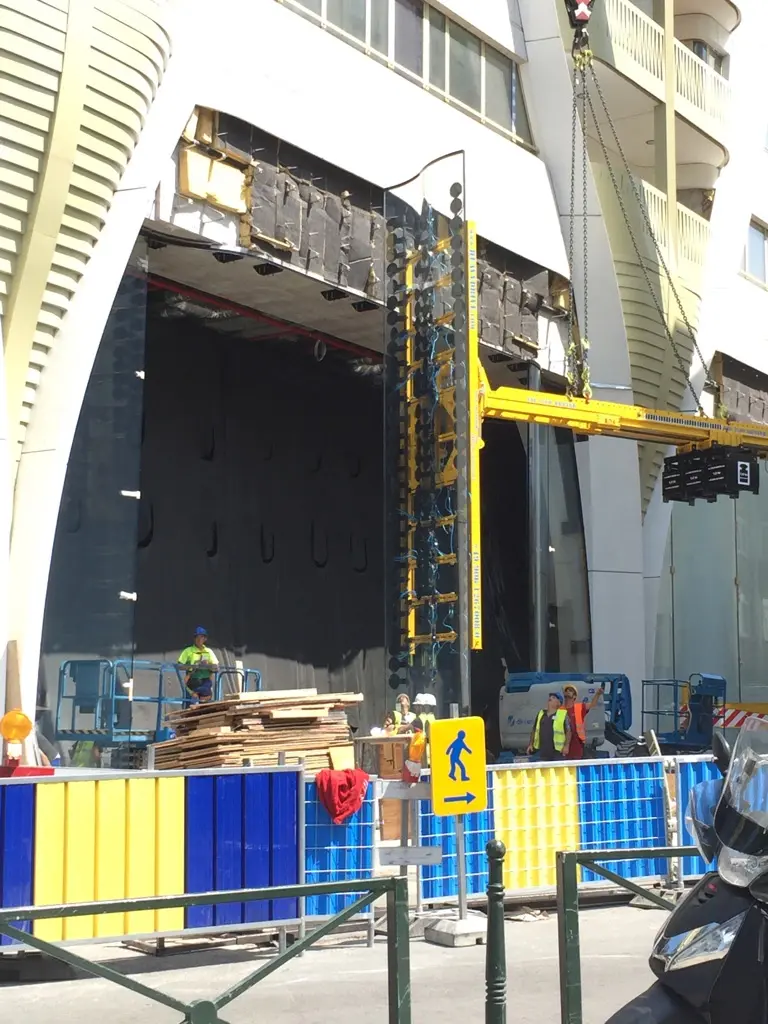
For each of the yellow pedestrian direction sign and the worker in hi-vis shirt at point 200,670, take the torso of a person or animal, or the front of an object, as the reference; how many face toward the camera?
2

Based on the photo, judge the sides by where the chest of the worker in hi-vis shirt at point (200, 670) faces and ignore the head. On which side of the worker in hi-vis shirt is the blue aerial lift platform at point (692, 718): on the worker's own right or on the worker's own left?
on the worker's own left

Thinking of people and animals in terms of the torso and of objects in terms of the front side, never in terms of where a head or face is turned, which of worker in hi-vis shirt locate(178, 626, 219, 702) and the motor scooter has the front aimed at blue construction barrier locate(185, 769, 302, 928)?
the worker in hi-vis shirt

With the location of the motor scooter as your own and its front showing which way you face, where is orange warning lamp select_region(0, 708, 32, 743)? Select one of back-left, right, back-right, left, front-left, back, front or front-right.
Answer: right

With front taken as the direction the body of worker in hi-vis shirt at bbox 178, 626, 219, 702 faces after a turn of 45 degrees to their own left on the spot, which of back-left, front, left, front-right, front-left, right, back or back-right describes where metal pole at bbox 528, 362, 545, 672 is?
left

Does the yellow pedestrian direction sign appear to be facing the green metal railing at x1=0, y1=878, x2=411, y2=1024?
yes

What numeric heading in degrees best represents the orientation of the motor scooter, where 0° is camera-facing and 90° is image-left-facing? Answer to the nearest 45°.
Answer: approximately 45°

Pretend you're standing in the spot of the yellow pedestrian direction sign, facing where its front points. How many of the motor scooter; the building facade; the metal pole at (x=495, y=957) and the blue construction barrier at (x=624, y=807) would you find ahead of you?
2

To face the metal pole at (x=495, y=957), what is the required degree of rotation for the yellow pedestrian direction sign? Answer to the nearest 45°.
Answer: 0° — it already faces it
